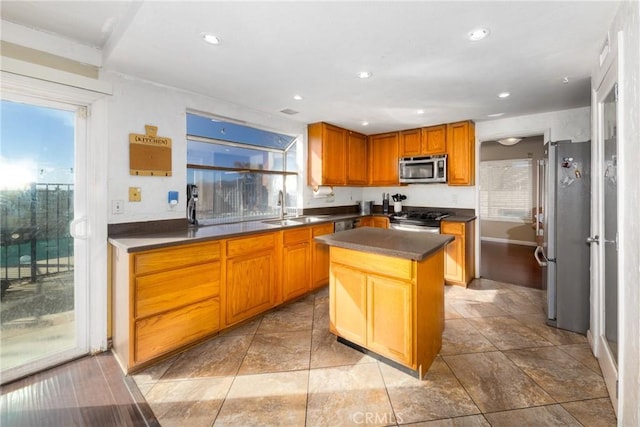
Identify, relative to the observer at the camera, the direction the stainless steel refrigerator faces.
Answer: facing to the left of the viewer

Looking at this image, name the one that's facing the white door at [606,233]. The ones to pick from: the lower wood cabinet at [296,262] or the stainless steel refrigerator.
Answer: the lower wood cabinet

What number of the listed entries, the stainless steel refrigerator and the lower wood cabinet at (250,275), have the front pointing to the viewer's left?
1

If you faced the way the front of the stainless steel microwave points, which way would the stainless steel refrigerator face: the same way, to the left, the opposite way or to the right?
to the right

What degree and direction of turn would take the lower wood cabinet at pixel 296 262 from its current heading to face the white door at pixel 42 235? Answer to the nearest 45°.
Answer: approximately 90° to its right

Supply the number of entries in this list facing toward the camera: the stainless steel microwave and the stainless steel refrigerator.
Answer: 1

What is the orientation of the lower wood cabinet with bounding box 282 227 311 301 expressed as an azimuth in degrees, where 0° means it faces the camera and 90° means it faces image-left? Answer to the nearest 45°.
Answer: approximately 315°

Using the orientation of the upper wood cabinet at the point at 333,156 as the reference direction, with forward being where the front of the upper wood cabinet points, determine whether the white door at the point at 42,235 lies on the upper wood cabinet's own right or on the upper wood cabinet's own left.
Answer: on the upper wood cabinet's own right
